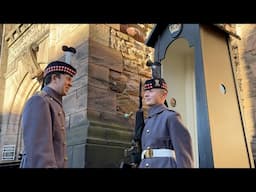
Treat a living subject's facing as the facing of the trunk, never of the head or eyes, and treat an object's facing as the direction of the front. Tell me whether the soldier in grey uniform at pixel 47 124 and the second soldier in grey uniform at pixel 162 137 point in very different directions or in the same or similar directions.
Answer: very different directions

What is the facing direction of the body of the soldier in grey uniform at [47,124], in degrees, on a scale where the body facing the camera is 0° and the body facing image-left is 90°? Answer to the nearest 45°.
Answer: approximately 270°

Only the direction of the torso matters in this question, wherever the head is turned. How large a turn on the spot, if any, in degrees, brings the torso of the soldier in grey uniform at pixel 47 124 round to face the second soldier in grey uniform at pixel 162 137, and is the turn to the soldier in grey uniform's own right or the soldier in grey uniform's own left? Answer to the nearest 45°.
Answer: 0° — they already face them

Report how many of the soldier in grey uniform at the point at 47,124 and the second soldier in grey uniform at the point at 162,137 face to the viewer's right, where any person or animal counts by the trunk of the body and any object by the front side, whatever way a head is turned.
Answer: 1

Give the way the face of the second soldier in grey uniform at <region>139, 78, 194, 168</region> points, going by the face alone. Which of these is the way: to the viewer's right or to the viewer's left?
to the viewer's left

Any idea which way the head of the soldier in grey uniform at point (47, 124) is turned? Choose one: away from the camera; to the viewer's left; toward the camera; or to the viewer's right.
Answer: to the viewer's right
